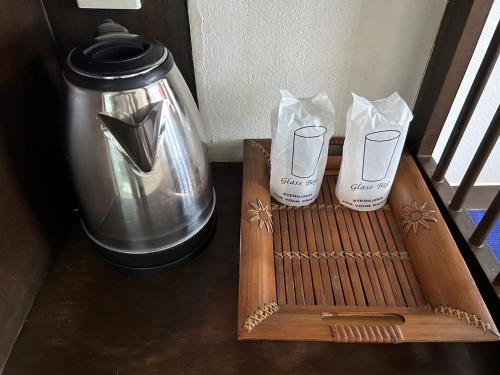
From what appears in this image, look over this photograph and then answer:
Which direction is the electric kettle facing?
toward the camera
